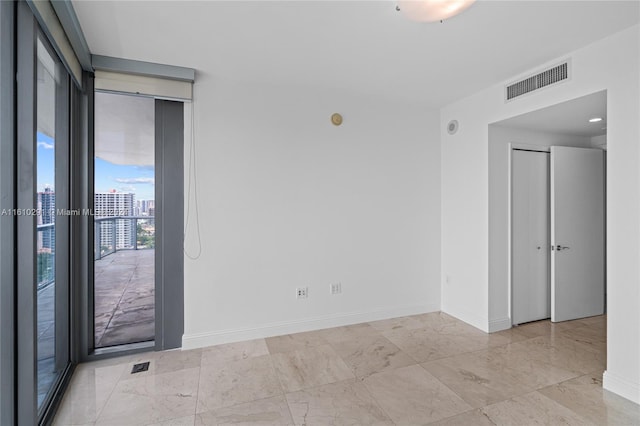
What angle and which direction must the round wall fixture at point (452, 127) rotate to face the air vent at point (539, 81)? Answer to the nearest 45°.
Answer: approximately 90° to its left

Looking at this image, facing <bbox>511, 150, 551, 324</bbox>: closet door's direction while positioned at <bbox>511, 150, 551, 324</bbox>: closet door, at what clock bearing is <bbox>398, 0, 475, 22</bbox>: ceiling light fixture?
The ceiling light fixture is roughly at 2 o'clock from the closet door.

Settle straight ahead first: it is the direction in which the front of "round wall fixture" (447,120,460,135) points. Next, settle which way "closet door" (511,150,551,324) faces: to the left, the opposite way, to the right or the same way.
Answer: to the left

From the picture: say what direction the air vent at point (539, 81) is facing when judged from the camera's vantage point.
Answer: facing the viewer and to the left of the viewer

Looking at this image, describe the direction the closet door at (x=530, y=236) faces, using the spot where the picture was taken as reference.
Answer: facing the viewer and to the right of the viewer

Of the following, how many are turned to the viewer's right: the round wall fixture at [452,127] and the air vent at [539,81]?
0

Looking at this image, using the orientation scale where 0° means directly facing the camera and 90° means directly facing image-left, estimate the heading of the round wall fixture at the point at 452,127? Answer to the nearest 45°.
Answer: approximately 45°

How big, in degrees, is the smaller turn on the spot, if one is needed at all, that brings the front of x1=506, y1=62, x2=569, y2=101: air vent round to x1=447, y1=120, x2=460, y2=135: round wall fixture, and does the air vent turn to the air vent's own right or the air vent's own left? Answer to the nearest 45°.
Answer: approximately 90° to the air vent's own right
